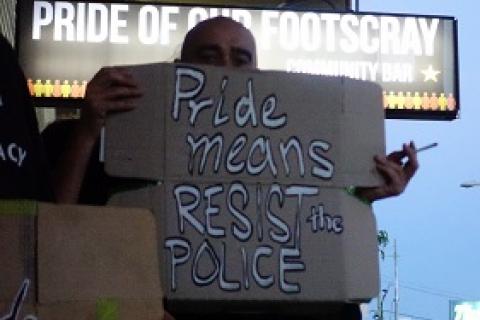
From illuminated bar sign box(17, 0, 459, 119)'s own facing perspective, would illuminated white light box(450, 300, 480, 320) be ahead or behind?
behind

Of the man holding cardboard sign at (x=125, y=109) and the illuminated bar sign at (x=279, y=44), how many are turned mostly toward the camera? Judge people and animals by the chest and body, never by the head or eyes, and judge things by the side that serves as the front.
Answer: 2

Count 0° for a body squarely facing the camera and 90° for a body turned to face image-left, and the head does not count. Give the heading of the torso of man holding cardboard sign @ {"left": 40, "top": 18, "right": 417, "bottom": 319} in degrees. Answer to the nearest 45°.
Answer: approximately 0°

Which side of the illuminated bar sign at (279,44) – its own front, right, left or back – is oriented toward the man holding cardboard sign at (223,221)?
front

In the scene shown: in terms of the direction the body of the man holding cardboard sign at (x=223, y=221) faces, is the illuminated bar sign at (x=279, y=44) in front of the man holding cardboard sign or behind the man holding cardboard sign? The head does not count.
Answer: behind

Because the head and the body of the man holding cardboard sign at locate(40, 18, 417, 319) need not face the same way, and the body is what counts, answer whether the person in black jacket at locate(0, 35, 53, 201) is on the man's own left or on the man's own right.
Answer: on the man's own right

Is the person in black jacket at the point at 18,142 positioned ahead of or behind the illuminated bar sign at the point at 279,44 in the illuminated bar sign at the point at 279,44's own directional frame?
ahead

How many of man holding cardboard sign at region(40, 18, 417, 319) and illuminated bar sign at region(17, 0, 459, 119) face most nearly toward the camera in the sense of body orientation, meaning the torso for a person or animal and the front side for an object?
2
